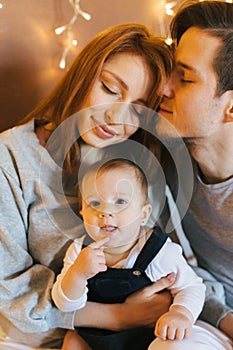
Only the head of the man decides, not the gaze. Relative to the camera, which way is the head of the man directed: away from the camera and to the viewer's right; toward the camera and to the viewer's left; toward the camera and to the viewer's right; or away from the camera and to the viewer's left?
toward the camera and to the viewer's left

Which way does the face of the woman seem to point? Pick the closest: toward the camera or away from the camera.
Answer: toward the camera

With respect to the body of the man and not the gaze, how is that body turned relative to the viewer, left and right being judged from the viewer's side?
facing the viewer and to the left of the viewer

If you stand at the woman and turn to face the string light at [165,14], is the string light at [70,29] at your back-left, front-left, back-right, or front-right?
front-left

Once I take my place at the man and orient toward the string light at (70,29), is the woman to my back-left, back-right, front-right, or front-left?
front-left

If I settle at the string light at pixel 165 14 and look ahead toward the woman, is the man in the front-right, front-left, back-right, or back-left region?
front-left
